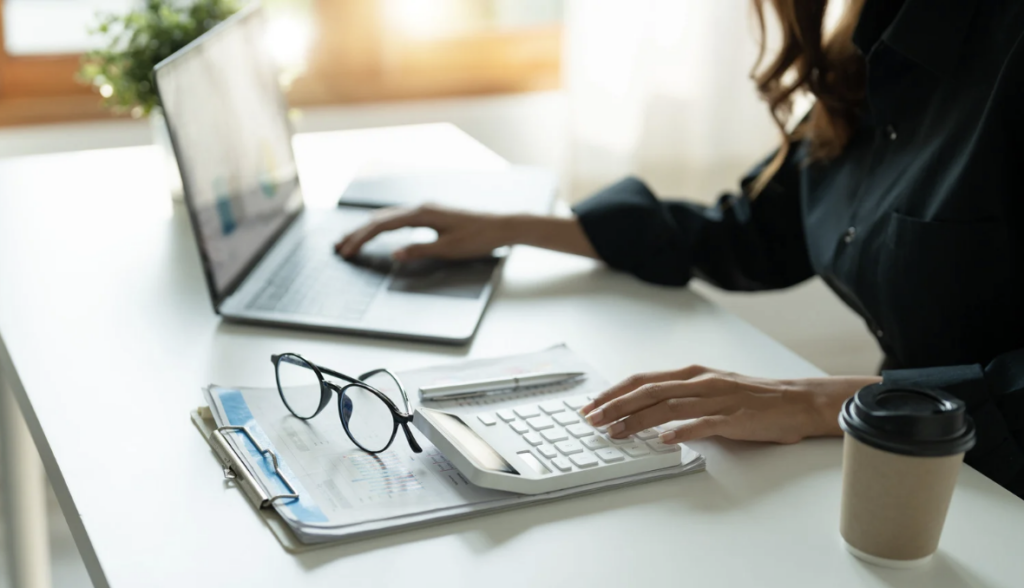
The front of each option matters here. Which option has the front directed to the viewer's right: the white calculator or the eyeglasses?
the white calculator

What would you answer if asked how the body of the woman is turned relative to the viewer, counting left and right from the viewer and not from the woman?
facing the viewer and to the left of the viewer

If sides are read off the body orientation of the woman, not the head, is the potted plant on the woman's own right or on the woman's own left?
on the woman's own right

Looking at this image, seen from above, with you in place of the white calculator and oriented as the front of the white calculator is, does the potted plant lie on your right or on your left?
on your left

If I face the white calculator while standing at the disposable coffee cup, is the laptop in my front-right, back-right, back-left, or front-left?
front-right

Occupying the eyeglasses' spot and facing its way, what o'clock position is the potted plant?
The potted plant is roughly at 4 o'clock from the eyeglasses.

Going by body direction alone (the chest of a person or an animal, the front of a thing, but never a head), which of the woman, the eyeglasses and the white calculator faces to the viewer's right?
the white calculator

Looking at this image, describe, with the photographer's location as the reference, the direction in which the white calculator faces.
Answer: facing to the right of the viewer

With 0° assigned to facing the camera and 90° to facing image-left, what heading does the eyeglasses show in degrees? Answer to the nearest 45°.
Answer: approximately 45°
